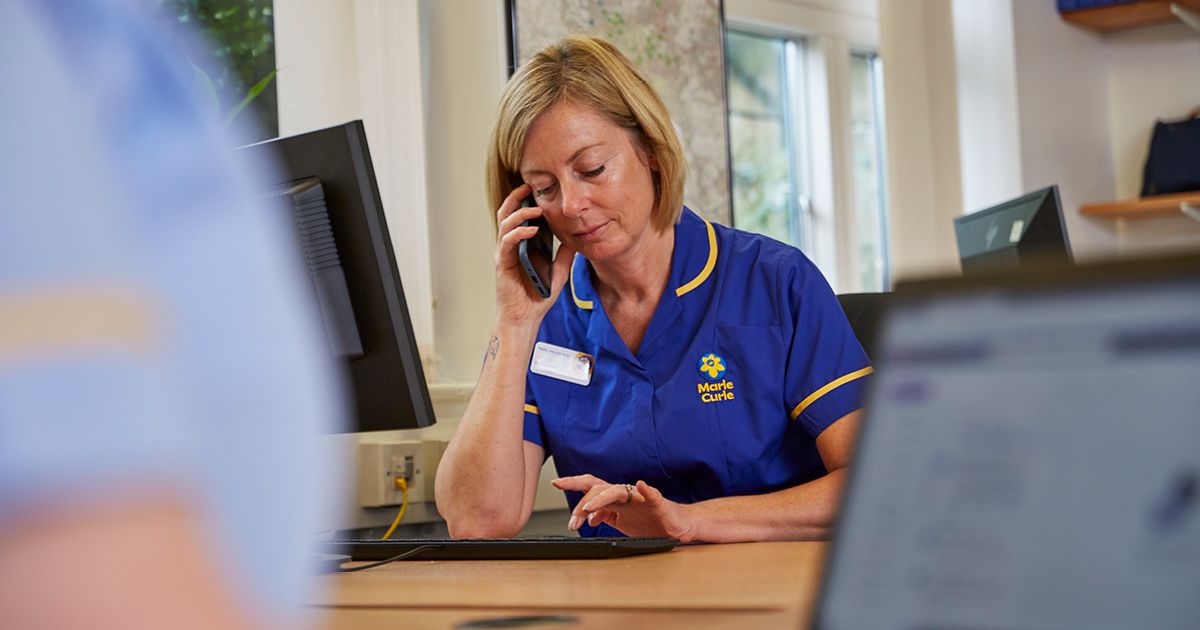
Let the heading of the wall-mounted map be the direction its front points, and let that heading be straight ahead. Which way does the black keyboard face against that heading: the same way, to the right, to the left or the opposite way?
the opposite way

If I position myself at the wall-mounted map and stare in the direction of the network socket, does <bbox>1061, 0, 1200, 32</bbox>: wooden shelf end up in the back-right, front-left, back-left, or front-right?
back-left

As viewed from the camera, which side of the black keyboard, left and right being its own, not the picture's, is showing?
back

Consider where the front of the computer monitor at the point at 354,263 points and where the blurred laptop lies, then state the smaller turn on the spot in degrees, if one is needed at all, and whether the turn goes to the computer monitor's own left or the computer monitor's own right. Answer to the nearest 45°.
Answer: approximately 135° to the computer monitor's own right

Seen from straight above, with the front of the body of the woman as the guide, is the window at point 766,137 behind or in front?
behind

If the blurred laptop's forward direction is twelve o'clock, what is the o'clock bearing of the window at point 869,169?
The window is roughly at 6 o'clock from the blurred laptop.

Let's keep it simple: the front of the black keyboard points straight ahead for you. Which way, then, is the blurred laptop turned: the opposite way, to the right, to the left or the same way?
the opposite way

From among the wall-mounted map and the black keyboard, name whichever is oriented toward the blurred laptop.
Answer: the wall-mounted map

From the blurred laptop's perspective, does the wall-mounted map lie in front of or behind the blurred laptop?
behind

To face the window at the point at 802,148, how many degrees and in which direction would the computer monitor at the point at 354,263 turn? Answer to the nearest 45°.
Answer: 0° — it already faces it

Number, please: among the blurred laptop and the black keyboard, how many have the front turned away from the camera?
1

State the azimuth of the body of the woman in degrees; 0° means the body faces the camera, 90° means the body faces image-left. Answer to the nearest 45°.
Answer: approximately 45°

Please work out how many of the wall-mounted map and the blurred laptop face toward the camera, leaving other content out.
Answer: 2

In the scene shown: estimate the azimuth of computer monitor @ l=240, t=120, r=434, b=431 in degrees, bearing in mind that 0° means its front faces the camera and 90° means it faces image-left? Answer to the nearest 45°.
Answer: approximately 225°

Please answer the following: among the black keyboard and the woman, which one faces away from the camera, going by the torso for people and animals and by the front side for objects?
the black keyboard

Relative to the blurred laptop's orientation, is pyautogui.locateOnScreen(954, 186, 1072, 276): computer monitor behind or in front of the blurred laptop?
behind
